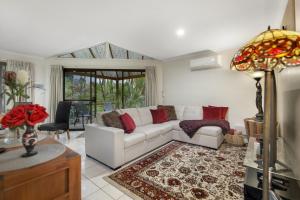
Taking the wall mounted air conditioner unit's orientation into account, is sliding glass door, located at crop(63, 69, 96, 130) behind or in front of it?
in front

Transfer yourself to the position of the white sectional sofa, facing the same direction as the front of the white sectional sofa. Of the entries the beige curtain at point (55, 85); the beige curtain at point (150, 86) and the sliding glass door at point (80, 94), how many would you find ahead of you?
0

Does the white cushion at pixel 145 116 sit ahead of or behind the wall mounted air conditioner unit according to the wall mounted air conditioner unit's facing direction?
ahead

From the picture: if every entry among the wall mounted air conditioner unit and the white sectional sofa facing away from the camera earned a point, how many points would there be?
0

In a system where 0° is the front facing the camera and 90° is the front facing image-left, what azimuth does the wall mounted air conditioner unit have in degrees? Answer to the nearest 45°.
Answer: approximately 45°

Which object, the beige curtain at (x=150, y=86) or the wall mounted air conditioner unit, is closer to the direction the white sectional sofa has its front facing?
the wall mounted air conditioner unit

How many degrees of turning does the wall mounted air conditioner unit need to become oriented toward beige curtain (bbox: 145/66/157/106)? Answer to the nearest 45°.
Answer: approximately 45° to its right

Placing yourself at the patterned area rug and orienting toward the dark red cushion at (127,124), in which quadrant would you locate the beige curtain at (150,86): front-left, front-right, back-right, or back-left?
front-right

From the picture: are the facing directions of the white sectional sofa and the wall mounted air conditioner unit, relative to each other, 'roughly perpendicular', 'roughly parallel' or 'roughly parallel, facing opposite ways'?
roughly perpendicular

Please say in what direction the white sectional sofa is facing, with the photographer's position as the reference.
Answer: facing the viewer and to the right of the viewer

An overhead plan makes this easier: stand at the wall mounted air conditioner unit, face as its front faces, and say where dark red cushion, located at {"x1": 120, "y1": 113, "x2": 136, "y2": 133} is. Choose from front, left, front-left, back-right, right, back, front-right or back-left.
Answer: front

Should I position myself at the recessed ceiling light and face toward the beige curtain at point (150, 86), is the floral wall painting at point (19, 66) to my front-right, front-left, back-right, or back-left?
front-left

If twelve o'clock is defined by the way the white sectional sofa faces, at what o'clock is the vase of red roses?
The vase of red roses is roughly at 2 o'clock from the white sectional sofa.
